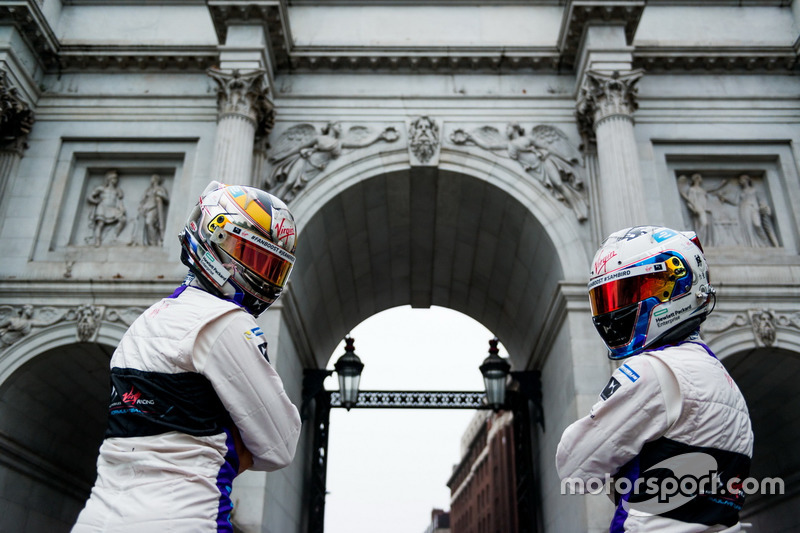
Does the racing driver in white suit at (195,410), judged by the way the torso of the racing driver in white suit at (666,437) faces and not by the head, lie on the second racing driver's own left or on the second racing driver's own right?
on the second racing driver's own left

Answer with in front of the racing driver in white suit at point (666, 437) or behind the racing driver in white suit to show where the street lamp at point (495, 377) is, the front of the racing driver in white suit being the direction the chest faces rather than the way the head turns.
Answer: in front

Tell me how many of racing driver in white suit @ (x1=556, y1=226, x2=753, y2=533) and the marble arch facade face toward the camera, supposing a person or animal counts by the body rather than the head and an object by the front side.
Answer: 1

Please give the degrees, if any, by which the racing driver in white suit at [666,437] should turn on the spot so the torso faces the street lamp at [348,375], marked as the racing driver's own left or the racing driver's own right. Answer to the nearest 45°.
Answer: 0° — they already face it

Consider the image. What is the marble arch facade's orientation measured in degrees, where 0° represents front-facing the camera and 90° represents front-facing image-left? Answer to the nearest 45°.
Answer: approximately 0°

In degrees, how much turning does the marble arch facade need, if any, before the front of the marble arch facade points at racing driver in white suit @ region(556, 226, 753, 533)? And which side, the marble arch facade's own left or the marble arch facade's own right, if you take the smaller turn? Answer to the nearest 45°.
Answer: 0° — it already faces them

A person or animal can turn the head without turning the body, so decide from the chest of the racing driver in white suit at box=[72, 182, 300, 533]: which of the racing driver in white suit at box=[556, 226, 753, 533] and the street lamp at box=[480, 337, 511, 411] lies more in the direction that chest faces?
the street lamp

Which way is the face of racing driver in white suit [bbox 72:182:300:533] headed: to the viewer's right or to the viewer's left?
to the viewer's right

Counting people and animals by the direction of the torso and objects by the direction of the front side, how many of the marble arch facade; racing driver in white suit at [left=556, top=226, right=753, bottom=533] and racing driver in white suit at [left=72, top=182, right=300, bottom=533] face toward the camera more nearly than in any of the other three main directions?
1

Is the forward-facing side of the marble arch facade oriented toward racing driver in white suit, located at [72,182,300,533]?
yes

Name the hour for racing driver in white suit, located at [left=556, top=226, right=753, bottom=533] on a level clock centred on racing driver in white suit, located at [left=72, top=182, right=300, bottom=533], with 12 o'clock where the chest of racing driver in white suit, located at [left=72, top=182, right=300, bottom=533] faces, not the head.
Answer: racing driver in white suit, located at [left=556, top=226, right=753, bottom=533] is roughly at 2 o'clock from racing driver in white suit, located at [left=72, top=182, right=300, bottom=533].

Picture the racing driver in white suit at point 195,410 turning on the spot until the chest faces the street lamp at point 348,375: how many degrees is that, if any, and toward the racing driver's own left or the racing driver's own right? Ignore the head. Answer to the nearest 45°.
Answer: approximately 45° to the racing driver's own left

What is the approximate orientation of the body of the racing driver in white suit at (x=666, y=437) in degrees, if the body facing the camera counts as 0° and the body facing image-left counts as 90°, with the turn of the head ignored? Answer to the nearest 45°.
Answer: approximately 135°

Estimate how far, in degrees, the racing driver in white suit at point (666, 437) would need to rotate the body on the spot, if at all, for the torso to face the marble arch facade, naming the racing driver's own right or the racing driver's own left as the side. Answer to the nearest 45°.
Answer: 0° — they already face it
